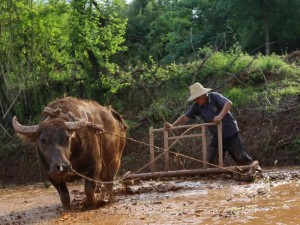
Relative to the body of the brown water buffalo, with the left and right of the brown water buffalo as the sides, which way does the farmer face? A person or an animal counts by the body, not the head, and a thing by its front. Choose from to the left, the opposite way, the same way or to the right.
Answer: the same way

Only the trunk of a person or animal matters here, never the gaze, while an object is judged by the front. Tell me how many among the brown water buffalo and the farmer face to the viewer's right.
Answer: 0

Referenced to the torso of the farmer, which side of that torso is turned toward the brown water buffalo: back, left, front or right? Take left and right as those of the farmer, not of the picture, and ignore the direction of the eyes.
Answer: front

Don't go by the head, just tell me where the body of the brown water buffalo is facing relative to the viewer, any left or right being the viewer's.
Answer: facing the viewer and to the left of the viewer

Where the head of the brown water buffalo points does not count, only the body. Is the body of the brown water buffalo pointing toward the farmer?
no

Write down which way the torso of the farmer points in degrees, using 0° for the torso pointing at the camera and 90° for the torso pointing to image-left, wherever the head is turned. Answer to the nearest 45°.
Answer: approximately 45°

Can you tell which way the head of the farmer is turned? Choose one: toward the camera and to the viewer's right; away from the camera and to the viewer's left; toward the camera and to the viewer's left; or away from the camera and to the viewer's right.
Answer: toward the camera and to the viewer's left
